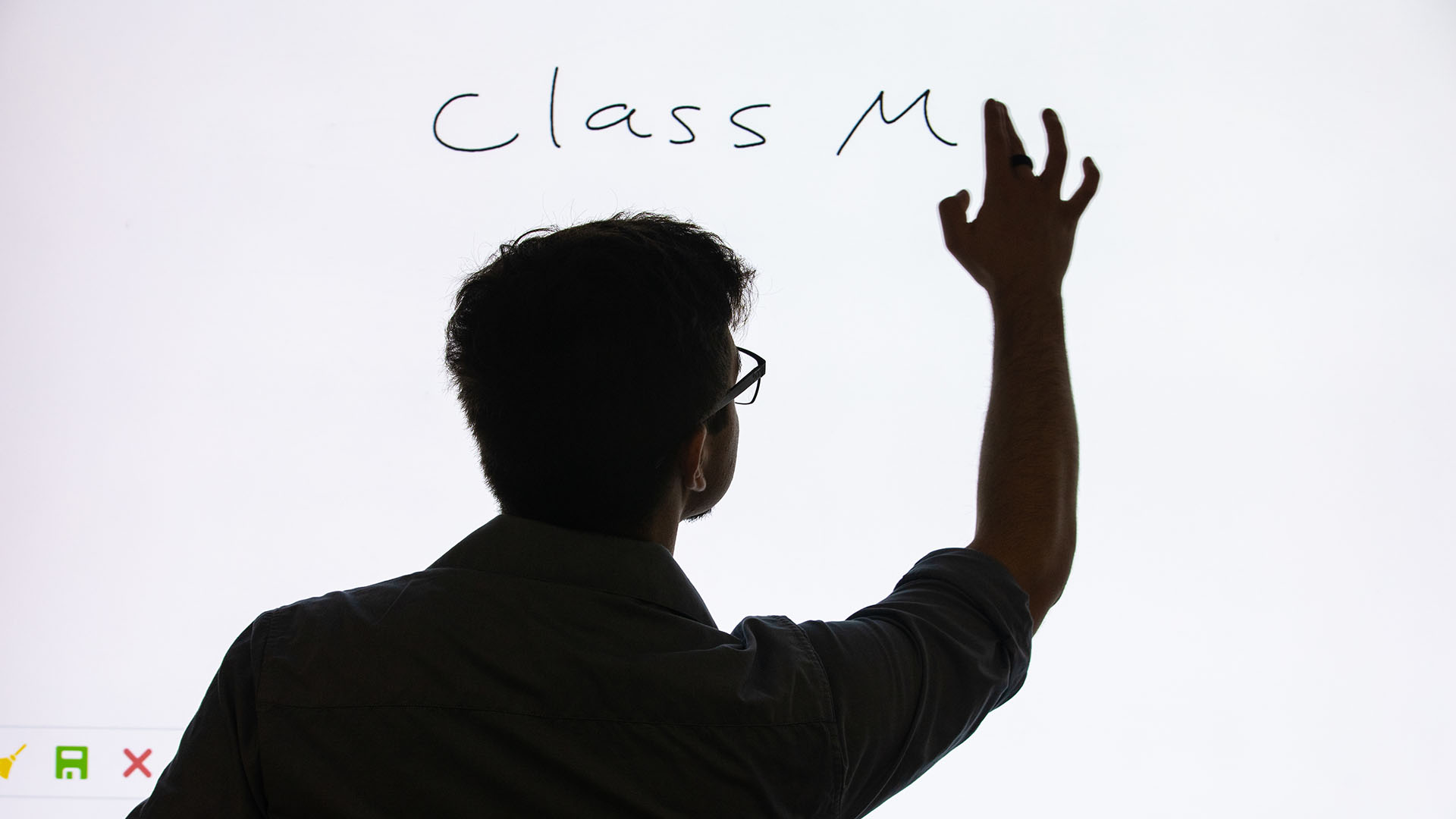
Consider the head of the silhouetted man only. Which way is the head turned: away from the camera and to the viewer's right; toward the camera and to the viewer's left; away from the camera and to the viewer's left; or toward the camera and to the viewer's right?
away from the camera and to the viewer's right

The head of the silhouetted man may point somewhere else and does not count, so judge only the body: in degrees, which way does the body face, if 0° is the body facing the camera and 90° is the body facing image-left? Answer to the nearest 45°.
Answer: approximately 180°
